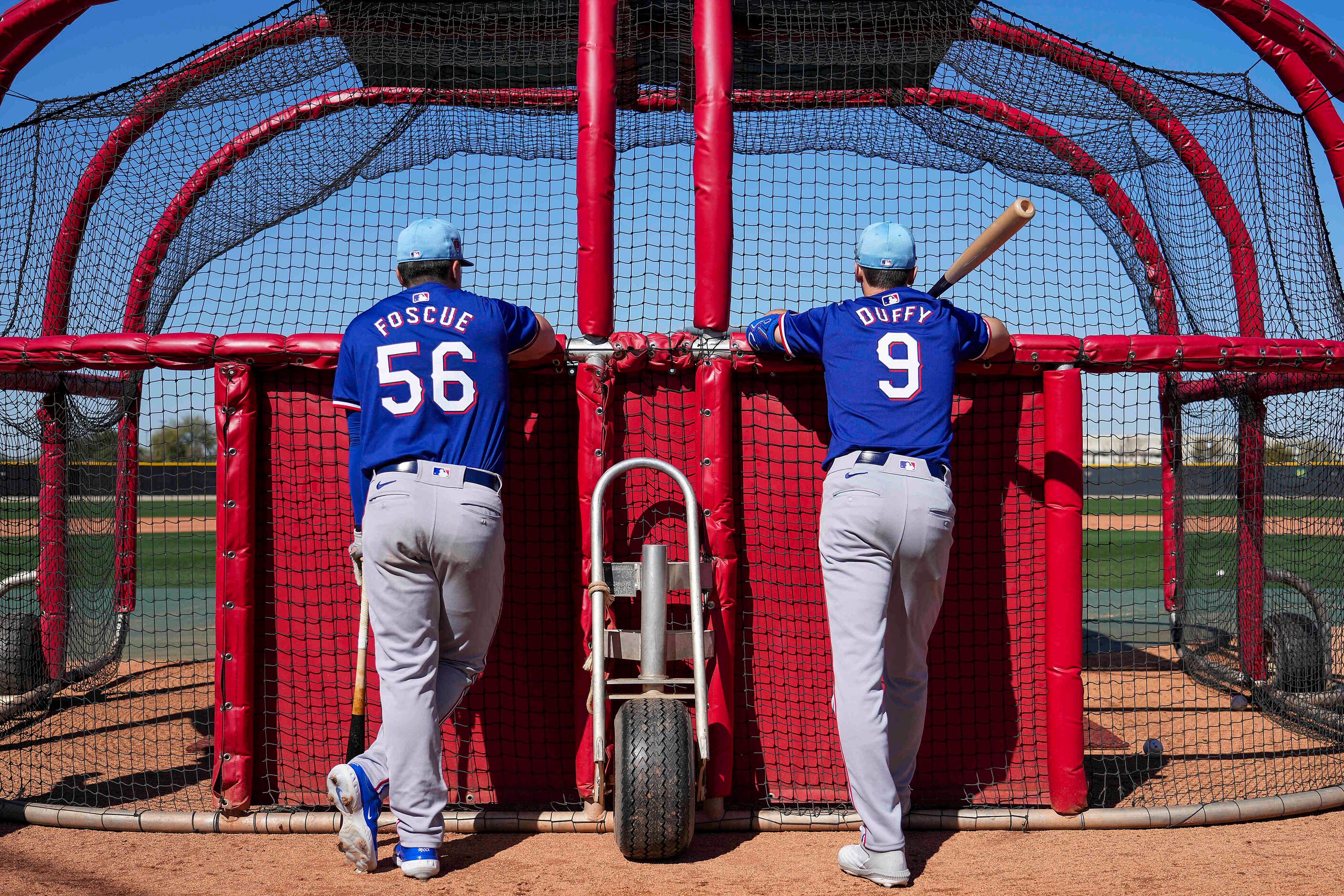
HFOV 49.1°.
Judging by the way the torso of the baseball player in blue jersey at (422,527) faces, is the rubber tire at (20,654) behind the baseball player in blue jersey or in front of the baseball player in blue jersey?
in front

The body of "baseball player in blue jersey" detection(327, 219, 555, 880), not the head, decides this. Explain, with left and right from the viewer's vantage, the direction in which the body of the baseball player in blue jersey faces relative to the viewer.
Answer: facing away from the viewer

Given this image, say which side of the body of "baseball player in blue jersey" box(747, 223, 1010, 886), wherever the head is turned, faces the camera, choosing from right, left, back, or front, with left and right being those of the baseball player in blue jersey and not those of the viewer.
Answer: back

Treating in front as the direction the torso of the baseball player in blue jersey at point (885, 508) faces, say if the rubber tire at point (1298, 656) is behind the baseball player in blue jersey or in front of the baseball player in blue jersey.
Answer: in front

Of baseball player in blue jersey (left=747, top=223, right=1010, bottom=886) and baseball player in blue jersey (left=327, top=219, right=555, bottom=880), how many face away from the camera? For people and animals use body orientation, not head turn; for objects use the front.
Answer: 2

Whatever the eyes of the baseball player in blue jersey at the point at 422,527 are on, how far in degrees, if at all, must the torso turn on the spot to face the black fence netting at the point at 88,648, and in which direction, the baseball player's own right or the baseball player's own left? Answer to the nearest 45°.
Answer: approximately 45° to the baseball player's own left

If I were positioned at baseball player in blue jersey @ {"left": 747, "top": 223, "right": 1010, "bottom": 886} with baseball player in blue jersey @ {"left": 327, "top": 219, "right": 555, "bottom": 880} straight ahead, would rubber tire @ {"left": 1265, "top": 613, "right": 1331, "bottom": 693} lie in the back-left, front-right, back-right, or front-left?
back-right

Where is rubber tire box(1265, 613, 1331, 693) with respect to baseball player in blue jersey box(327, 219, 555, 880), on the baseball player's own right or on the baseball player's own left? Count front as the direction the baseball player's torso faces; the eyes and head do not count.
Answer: on the baseball player's own right

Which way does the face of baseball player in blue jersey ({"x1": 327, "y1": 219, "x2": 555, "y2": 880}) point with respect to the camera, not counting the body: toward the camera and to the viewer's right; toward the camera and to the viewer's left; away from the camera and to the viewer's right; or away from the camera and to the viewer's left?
away from the camera and to the viewer's right

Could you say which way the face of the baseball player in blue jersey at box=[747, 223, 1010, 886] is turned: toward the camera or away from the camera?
away from the camera
